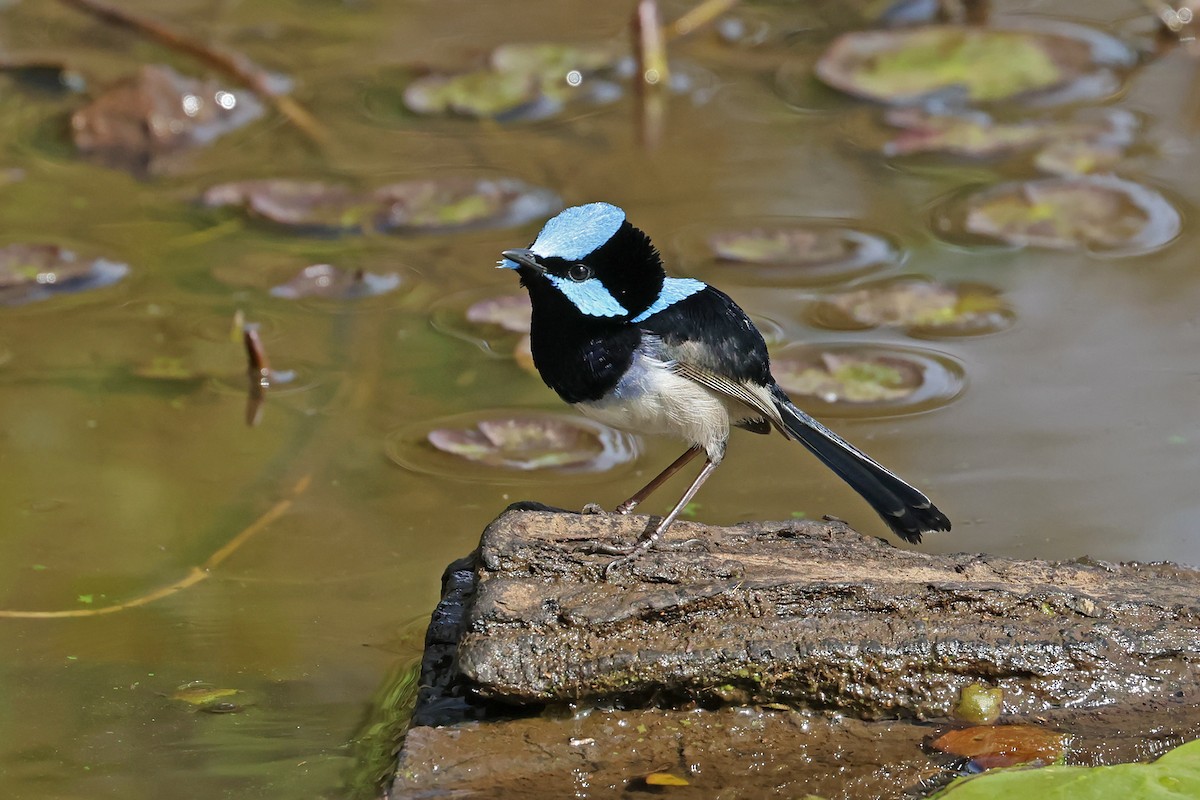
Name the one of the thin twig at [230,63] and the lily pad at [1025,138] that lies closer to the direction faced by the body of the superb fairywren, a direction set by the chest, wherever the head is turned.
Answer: the thin twig

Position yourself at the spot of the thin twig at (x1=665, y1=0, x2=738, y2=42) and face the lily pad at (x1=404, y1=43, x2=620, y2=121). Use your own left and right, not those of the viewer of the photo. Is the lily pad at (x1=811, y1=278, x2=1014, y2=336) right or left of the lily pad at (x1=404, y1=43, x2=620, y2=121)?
left

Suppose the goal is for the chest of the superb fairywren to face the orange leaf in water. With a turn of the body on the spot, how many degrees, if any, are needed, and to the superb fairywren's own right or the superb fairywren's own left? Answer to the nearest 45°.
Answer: approximately 135° to the superb fairywren's own left

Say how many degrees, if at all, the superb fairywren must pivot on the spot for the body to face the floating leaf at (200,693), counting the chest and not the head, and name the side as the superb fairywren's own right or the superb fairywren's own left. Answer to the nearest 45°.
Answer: approximately 45° to the superb fairywren's own left

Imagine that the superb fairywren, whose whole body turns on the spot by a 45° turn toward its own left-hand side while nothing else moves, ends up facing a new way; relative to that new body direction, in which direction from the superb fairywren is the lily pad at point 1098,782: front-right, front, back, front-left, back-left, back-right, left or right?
left

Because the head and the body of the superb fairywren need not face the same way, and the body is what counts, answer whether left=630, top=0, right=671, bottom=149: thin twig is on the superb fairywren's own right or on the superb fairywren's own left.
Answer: on the superb fairywren's own right

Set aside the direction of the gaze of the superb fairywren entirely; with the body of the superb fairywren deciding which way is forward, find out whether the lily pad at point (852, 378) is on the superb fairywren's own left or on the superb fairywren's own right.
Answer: on the superb fairywren's own right

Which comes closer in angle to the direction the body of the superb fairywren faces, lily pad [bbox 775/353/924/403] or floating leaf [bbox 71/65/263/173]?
the floating leaf

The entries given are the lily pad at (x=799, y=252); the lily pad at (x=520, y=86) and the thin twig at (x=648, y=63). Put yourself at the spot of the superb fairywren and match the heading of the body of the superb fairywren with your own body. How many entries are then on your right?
3

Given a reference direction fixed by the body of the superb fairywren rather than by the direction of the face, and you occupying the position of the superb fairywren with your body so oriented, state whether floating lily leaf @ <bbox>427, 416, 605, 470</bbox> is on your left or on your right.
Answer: on your right

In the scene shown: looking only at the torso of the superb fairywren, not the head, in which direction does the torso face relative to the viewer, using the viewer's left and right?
facing to the left of the viewer
